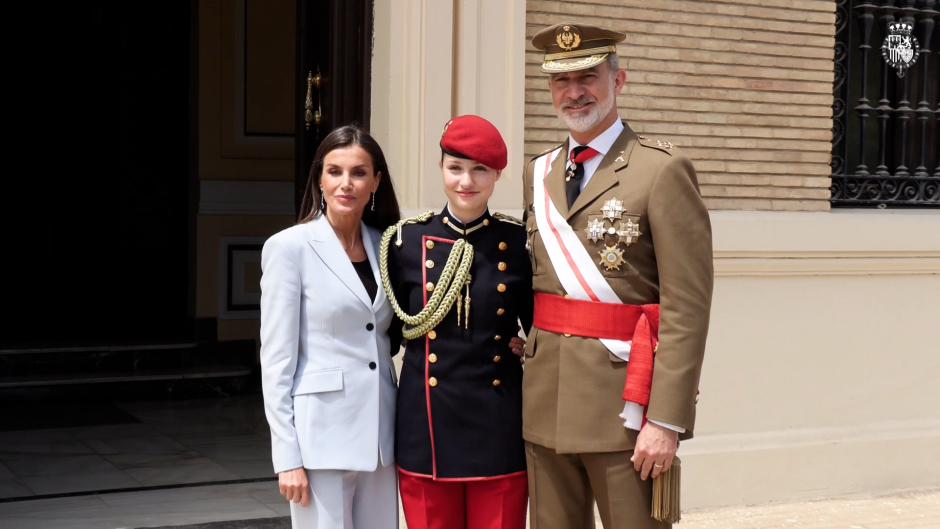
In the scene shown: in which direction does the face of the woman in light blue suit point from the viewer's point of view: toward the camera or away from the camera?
toward the camera

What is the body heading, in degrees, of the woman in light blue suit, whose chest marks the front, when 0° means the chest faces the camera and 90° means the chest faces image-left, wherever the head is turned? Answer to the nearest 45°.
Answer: approximately 315°

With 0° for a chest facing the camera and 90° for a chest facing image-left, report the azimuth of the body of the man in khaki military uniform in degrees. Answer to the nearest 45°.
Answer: approximately 45°
